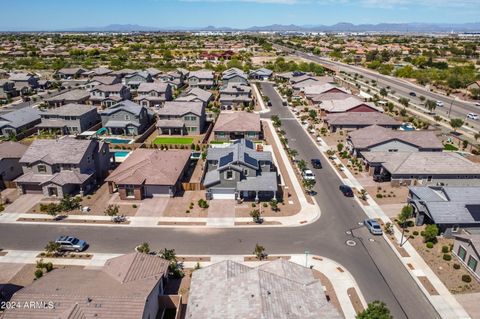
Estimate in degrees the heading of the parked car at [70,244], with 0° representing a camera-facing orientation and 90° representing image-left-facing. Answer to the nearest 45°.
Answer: approximately 270°

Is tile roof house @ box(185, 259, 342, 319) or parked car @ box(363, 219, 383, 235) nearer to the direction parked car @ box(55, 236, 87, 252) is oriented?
the parked car

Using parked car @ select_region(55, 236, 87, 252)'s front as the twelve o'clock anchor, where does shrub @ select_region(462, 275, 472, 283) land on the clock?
The shrub is roughly at 1 o'clock from the parked car.

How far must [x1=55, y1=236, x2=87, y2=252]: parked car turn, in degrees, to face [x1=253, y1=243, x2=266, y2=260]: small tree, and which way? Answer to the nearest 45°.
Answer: approximately 45° to its right

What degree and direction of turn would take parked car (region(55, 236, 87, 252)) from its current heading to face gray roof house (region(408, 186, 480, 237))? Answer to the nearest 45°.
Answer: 0° — it already faces it

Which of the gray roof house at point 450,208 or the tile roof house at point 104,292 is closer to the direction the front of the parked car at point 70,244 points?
the gray roof house

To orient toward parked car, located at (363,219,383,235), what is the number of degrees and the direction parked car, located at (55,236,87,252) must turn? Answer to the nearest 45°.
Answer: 0° — it already faces it

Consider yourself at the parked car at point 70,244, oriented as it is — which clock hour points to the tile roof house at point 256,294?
The tile roof house is roughly at 2 o'clock from the parked car.

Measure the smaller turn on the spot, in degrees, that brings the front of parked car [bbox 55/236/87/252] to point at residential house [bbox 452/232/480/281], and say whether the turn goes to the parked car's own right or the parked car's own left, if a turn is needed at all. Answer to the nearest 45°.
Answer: approximately 45° to the parked car's own right
